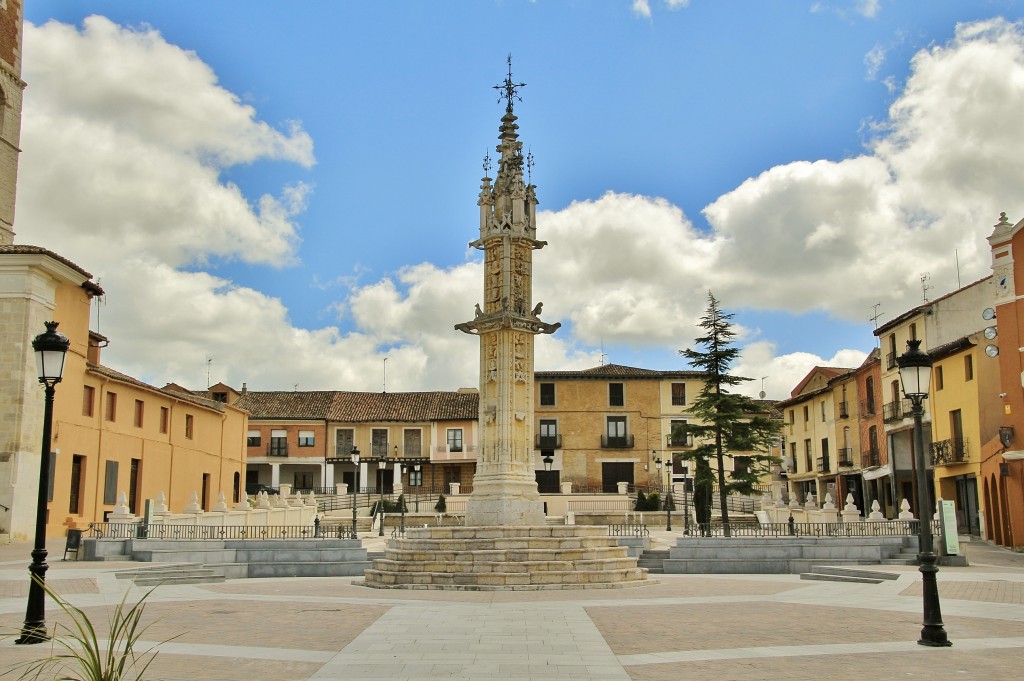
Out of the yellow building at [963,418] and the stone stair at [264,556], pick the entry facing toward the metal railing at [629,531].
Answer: the yellow building

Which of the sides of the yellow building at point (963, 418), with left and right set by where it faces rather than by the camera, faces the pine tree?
front

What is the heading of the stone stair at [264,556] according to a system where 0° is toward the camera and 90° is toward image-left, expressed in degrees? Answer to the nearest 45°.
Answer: approximately 0°

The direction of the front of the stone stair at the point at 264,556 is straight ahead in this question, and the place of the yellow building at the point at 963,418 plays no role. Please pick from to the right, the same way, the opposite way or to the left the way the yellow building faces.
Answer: to the right

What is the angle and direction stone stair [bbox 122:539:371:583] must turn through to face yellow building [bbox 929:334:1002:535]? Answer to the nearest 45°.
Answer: approximately 90° to its left

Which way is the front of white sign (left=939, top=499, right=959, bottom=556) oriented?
toward the camera

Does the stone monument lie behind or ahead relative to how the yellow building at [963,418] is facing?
ahead

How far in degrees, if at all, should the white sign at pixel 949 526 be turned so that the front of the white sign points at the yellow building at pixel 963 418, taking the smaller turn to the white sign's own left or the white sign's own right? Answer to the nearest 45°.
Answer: approximately 180°

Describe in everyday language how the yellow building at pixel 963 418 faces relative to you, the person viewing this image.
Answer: facing the viewer and to the left of the viewer

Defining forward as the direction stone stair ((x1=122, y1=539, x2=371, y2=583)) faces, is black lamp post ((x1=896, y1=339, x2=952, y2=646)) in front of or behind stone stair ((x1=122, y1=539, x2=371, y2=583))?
in front

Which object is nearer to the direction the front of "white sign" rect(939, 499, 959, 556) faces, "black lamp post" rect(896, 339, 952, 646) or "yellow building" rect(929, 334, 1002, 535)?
the black lamp post

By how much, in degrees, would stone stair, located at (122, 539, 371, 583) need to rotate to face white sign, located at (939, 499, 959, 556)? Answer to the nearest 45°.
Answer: approximately 90° to its left

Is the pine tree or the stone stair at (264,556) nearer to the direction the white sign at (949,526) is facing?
the stone stair

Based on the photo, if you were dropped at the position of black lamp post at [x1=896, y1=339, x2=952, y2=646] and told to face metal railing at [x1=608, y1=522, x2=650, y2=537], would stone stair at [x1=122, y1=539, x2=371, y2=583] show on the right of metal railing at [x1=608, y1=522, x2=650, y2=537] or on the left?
left
